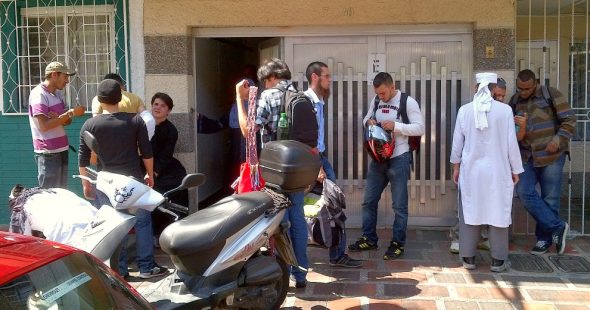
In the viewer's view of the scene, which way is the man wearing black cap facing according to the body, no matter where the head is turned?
away from the camera

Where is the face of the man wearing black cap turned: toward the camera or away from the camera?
away from the camera

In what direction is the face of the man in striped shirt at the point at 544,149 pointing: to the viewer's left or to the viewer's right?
to the viewer's left

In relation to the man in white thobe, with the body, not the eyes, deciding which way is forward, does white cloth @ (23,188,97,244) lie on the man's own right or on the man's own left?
on the man's own left

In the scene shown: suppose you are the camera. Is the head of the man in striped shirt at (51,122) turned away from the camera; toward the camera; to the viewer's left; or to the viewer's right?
to the viewer's right

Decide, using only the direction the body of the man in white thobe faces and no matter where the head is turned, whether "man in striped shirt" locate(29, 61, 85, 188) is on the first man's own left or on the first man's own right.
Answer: on the first man's own left

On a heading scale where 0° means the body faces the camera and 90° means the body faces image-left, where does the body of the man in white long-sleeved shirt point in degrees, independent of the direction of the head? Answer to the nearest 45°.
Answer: approximately 45°

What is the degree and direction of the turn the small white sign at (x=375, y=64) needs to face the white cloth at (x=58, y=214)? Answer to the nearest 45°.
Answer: approximately 45° to its right

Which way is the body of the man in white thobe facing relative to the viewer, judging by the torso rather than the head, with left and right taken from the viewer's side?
facing away from the viewer
